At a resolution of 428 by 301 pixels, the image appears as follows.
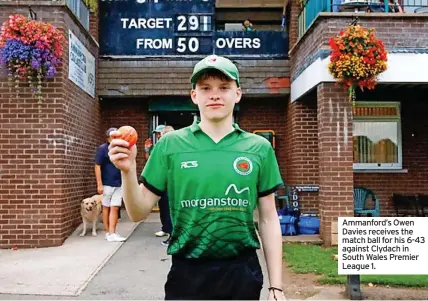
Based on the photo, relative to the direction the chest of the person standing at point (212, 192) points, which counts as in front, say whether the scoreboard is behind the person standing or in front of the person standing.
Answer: behind

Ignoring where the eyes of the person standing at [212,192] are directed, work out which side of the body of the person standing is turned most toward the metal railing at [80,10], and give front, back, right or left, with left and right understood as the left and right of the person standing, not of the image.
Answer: back

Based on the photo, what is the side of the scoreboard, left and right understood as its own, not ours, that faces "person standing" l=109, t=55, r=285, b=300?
front

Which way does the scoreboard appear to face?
toward the camera

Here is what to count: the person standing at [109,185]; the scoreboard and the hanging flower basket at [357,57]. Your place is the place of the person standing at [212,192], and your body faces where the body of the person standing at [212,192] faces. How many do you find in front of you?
0

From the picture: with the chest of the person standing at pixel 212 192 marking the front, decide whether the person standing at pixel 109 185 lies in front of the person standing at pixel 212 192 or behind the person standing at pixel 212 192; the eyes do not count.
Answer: behind

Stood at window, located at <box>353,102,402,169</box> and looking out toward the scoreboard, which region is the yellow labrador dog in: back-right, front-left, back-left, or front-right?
front-left

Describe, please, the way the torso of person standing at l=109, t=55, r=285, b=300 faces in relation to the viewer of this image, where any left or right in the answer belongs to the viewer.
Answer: facing the viewer

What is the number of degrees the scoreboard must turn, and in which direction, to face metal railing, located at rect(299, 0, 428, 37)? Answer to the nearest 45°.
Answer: approximately 45° to its left

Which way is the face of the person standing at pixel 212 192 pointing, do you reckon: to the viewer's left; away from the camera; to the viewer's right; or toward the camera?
toward the camera

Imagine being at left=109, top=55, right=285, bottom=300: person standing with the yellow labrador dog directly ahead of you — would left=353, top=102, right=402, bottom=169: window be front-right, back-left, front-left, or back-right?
front-right

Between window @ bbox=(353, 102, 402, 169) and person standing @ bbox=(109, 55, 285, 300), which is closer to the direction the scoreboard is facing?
the person standing

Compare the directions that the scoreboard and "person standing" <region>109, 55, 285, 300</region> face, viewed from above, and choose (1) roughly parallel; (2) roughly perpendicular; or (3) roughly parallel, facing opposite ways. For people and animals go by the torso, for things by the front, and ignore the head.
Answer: roughly parallel
